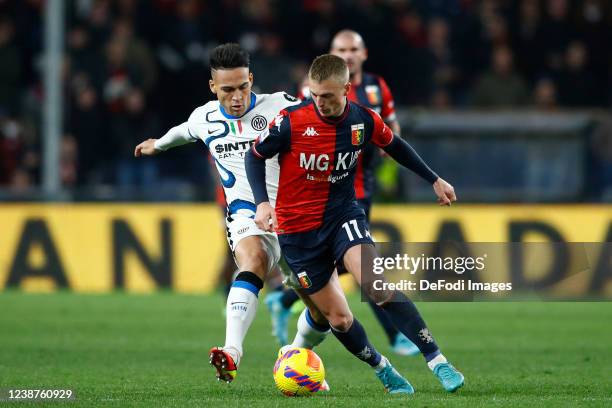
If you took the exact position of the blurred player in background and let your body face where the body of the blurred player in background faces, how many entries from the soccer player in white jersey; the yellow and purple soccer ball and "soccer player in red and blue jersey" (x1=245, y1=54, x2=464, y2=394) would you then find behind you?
0

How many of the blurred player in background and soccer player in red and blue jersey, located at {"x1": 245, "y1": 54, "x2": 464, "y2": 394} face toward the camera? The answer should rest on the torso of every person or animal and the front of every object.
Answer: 2

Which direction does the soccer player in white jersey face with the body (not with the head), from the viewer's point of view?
toward the camera

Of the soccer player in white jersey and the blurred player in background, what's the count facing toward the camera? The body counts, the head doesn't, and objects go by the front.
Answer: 2

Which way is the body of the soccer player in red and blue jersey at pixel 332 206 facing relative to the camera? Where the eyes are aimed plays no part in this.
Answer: toward the camera

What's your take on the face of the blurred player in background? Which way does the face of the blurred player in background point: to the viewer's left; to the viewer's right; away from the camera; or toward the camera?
toward the camera

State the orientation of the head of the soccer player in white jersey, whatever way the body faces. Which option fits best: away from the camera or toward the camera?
toward the camera

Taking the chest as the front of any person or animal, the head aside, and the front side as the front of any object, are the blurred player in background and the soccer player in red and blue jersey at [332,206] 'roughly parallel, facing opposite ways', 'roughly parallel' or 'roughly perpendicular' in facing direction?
roughly parallel

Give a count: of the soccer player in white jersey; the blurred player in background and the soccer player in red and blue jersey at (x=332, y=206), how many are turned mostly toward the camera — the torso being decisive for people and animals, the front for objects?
3

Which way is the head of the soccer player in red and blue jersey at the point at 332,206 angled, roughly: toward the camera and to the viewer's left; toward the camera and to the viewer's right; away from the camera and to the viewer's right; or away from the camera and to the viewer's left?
toward the camera and to the viewer's left

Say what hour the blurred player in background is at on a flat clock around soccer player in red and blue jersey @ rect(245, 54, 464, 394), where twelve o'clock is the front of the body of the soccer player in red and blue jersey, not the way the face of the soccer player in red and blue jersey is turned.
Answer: The blurred player in background is roughly at 6 o'clock from the soccer player in red and blue jersey.

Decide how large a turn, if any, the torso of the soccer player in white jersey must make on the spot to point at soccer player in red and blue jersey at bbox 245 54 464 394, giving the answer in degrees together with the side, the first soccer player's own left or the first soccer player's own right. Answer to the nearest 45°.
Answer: approximately 45° to the first soccer player's own left

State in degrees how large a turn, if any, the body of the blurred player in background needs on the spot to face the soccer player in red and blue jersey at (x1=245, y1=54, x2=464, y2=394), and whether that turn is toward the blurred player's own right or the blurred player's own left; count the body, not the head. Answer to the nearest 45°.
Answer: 0° — they already face them

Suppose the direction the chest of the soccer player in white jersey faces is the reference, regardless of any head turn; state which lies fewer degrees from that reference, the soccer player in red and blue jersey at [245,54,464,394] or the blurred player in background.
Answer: the soccer player in red and blue jersey
